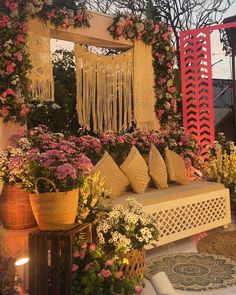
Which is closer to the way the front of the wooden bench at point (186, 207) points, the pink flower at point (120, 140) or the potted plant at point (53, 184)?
the potted plant

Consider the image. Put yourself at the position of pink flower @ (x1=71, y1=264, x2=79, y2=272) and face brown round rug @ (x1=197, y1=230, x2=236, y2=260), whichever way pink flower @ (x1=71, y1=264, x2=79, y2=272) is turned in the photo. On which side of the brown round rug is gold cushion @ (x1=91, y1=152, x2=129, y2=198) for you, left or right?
left

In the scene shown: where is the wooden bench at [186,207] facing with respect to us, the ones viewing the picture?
facing the viewer and to the right of the viewer

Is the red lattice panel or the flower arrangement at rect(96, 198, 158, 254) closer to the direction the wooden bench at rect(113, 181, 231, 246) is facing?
the flower arrangement

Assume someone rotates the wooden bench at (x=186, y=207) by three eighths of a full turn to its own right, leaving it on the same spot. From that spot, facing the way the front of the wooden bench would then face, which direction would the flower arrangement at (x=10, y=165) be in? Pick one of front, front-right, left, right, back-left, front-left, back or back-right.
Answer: front-left
